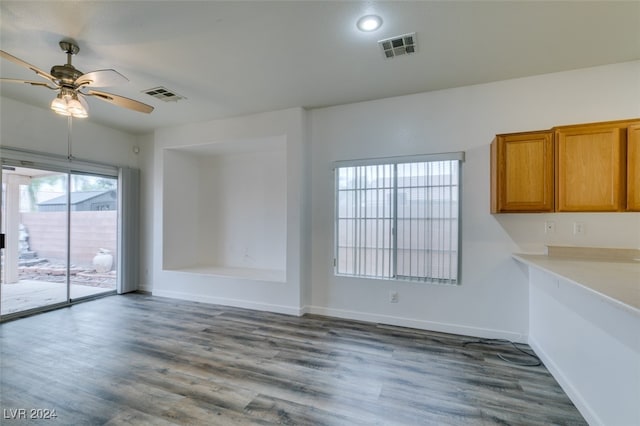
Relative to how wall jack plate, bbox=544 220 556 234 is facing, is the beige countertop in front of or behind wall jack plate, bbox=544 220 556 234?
in front

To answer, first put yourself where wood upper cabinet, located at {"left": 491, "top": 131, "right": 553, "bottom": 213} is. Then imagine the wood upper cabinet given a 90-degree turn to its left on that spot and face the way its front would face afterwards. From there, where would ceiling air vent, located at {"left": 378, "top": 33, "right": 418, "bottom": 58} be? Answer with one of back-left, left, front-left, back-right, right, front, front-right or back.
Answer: back-right

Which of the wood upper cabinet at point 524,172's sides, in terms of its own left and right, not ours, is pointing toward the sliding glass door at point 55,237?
right

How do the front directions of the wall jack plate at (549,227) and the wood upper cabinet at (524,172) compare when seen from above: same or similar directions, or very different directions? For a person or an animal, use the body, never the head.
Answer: same or similar directions

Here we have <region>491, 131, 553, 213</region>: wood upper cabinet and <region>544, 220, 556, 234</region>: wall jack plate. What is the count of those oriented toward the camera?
2

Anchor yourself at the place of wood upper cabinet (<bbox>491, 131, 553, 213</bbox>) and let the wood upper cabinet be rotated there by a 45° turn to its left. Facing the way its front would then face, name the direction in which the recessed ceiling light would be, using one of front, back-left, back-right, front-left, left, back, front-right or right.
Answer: right

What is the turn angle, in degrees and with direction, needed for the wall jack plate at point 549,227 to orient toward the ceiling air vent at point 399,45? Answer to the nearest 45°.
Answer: approximately 45° to its right

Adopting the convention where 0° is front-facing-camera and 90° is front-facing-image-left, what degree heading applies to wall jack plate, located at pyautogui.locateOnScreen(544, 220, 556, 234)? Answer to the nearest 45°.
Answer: approximately 0°

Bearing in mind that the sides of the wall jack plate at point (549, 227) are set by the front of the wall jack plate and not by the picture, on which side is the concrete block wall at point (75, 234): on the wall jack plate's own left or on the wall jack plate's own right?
on the wall jack plate's own right

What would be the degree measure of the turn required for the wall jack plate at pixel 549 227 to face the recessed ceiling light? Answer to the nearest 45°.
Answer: approximately 45° to its right

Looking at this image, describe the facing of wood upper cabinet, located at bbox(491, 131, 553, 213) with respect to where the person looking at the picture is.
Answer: facing the viewer
